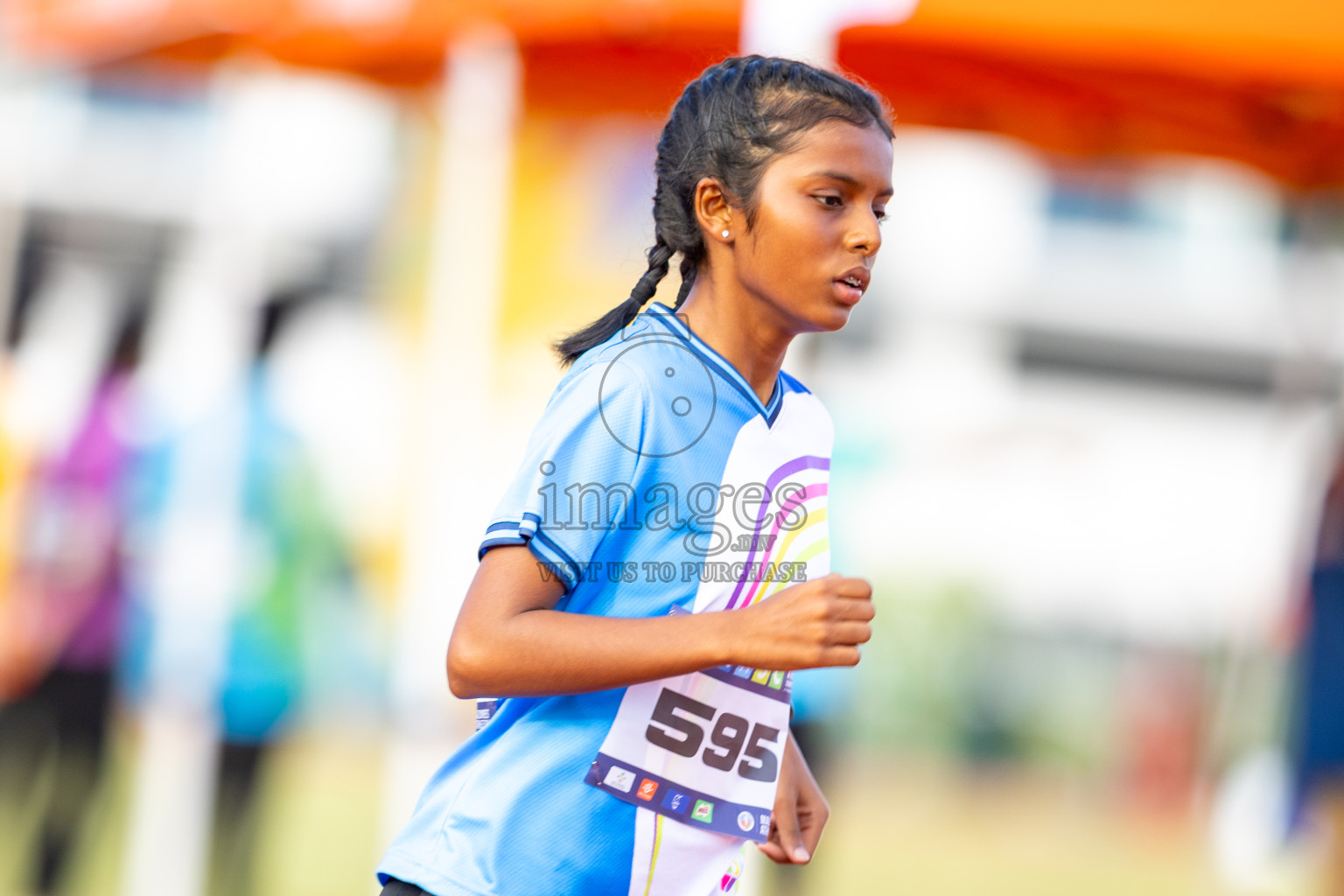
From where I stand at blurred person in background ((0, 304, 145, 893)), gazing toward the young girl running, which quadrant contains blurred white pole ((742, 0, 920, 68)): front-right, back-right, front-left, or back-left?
front-left

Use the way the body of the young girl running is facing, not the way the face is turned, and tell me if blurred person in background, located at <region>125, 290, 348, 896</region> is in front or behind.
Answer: behind

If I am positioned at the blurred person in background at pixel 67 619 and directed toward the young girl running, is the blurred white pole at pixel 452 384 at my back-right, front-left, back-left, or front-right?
front-left

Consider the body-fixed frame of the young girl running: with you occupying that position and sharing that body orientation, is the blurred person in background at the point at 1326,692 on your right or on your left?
on your left

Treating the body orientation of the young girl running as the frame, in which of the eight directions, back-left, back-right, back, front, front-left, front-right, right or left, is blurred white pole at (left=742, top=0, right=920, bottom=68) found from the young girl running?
back-left

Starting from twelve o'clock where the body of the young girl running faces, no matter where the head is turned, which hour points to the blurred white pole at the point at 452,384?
The blurred white pole is roughly at 7 o'clock from the young girl running.

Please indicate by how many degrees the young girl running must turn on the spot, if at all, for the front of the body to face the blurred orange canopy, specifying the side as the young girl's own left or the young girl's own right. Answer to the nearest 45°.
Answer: approximately 135° to the young girl's own left

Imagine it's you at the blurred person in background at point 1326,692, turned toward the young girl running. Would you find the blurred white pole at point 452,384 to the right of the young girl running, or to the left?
right

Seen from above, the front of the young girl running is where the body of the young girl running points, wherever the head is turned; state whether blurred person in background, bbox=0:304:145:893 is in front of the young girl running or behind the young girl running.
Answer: behind

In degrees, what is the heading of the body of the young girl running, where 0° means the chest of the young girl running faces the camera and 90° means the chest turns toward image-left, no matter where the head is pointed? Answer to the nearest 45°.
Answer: approximately 315°
